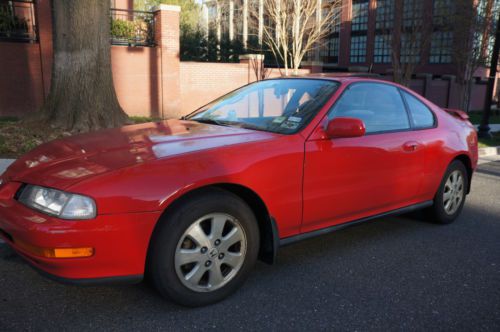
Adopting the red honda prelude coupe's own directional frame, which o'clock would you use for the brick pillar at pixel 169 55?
The brick pillar is roughly at 4 o'clock from the red honda prelude coupe.

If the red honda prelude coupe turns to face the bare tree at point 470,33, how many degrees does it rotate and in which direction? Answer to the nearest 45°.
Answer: approximately 180°

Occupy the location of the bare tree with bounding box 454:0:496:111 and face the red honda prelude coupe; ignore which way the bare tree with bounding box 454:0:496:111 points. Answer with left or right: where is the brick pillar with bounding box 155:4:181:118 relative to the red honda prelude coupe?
right

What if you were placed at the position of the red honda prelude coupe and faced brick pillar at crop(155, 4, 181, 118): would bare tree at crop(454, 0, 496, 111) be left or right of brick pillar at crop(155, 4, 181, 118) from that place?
right

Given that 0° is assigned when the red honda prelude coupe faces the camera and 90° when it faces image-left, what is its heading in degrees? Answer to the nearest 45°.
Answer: approximately 45°
